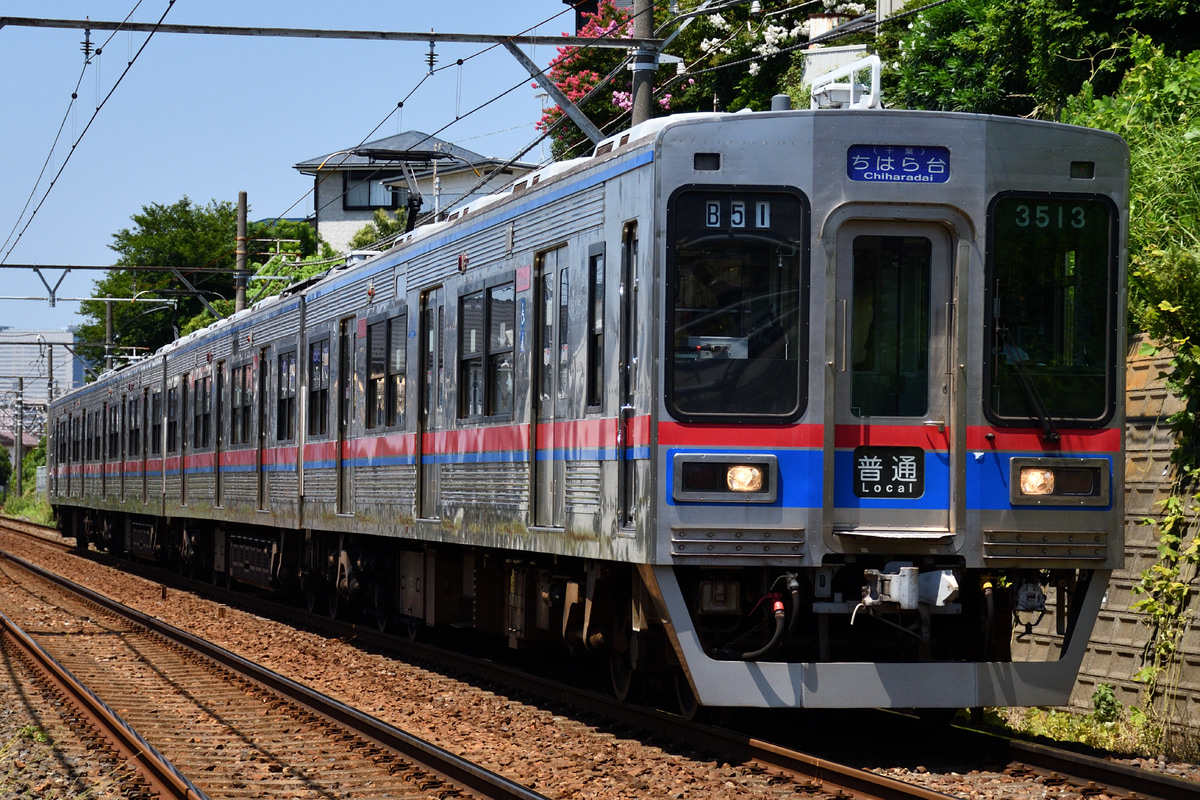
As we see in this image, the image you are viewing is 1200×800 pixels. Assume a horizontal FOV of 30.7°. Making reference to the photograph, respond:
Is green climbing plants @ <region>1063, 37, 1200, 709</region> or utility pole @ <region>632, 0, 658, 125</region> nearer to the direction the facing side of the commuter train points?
the green climbing plants

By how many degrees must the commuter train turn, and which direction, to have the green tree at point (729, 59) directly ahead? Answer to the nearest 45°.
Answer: approximately 135° to its left

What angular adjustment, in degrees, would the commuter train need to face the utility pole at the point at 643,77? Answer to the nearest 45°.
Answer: approximately 135° to its left

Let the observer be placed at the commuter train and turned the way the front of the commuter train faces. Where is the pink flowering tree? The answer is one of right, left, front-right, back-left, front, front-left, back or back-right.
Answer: back-left

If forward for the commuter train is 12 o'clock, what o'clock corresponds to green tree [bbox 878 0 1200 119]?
The green tree is roughly at 8 o'clock from the commuter train.

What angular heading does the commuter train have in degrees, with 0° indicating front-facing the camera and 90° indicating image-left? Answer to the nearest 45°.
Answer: approximately 315°

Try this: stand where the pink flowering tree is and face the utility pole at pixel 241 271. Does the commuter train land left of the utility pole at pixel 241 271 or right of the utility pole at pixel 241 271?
left

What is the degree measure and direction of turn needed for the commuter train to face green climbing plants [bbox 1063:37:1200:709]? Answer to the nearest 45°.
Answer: approximately 90° to its left
